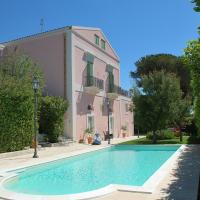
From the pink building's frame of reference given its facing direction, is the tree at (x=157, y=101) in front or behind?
in front

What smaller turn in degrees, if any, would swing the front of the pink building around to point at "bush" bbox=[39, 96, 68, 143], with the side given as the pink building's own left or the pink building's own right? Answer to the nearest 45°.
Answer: approximately 90° to the pink building's own right

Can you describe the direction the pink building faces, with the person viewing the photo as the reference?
facing the viewer and to the right of the viewer

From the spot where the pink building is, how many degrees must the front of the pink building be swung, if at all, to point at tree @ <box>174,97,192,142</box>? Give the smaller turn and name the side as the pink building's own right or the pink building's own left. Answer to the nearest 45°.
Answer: approximately 45° to the pink building's own left

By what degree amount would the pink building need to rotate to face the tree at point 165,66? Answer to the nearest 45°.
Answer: approximately 90° to its left

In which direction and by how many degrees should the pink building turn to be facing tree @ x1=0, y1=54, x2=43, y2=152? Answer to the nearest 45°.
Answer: approximately 90° to its right
